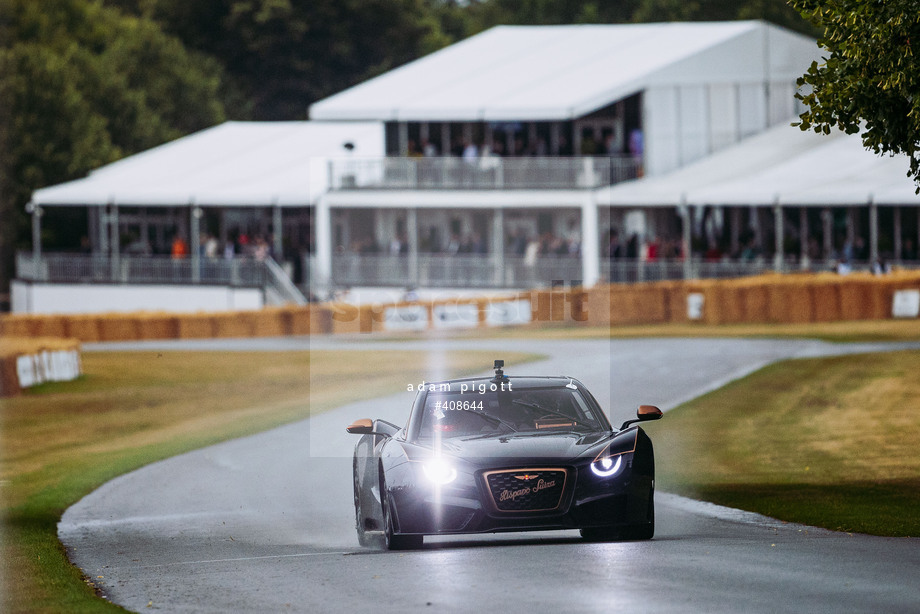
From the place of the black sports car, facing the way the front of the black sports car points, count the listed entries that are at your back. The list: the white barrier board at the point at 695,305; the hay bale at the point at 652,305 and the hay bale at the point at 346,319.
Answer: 3

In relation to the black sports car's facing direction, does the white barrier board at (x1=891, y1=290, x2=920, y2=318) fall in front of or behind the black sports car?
behind

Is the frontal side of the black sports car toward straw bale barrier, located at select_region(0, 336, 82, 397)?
no

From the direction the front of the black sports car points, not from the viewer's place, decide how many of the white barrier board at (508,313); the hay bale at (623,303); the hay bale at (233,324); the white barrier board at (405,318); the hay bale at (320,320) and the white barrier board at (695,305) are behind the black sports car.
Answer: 6

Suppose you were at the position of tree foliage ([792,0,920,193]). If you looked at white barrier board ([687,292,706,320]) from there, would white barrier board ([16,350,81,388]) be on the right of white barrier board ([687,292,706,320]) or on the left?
left

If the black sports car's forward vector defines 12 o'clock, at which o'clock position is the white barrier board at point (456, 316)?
The white barrier board is roughly at 6 o'clock from the black sports car.

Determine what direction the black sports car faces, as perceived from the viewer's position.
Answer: facing the viewer

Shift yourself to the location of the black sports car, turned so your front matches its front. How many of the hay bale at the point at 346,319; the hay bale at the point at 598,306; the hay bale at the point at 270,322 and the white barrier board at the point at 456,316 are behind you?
4

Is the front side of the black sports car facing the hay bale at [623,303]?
no

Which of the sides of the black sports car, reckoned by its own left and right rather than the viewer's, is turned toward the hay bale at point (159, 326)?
back

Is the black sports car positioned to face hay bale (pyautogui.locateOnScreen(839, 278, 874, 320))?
no

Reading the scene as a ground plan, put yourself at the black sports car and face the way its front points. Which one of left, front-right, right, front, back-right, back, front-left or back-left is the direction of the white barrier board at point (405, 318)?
back

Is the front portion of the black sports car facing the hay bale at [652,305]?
no

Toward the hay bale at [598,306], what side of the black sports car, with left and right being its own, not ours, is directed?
back

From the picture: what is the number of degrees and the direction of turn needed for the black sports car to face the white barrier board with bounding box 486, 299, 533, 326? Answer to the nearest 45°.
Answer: approximately 180°

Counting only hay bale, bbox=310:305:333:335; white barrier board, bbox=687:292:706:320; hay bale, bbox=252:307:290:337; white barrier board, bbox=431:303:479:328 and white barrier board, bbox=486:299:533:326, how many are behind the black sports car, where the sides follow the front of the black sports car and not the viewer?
5
